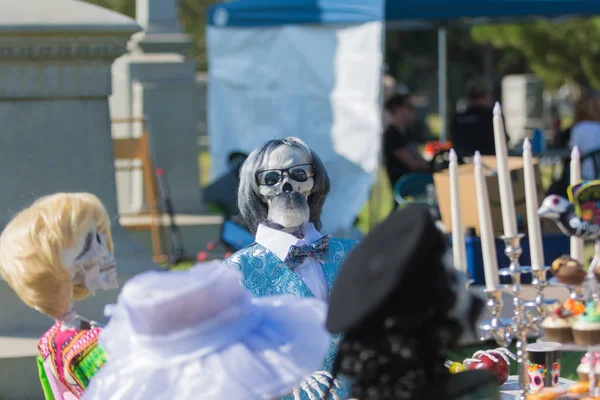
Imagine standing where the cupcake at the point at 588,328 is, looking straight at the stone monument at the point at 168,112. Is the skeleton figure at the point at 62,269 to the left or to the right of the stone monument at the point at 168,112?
left

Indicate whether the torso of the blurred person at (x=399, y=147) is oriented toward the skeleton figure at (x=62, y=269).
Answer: no

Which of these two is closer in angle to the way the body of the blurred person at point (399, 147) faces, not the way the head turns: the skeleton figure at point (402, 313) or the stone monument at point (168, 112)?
the skeleton figure

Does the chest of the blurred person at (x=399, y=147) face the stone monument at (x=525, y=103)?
no

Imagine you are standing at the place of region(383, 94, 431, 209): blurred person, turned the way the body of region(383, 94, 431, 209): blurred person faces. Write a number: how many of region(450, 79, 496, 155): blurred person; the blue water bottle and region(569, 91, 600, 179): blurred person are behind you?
0

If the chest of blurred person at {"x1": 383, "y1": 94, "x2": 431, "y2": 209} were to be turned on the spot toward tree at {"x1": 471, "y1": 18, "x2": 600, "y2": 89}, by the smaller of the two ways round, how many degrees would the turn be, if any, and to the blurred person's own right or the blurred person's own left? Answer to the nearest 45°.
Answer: approximately 90° to the blurred person's own left
